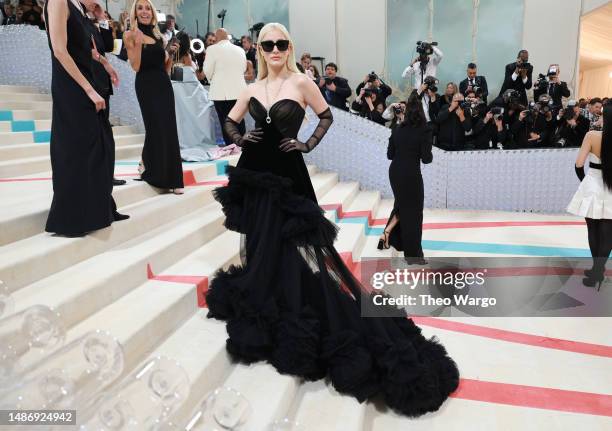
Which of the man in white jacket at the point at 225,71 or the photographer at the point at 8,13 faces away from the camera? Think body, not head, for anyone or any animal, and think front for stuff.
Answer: the man in white jacket

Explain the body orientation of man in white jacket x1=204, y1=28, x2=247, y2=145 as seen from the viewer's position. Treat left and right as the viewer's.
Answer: facing away from the viewer

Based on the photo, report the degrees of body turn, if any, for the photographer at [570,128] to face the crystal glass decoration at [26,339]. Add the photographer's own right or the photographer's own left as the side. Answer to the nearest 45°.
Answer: approximately 45° to the photographer's own left

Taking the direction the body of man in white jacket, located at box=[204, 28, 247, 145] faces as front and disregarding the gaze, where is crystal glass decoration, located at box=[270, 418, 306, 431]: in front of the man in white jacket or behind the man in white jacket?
behind

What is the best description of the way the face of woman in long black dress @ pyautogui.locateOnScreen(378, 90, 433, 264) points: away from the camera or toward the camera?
away from the camera

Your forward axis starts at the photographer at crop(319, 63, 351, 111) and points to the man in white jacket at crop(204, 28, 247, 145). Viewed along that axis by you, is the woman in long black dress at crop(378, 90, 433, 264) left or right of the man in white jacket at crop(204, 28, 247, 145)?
left

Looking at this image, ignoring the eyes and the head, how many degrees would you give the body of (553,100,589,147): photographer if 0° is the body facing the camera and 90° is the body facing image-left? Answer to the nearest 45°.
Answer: approximately 45°

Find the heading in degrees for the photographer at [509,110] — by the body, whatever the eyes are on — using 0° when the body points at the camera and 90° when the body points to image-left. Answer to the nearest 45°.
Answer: approximately 45°
